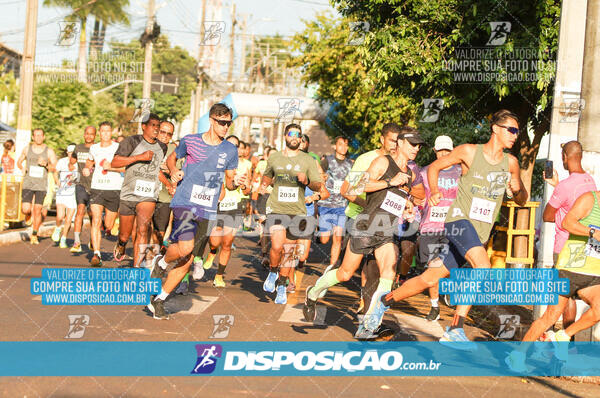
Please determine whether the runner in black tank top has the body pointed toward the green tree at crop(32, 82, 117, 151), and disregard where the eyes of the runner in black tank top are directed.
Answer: no

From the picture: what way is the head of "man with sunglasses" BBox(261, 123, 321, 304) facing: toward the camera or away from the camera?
toward the camera

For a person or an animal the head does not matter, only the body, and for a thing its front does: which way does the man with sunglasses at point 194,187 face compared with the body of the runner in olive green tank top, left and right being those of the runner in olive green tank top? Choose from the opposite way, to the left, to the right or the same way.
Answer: the same way

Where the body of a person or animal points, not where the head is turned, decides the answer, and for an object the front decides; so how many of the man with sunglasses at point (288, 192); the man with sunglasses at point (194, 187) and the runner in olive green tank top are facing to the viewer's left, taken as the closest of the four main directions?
0

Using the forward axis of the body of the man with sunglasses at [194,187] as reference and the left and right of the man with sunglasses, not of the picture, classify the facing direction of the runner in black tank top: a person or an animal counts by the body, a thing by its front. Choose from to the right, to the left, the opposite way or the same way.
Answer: the same way

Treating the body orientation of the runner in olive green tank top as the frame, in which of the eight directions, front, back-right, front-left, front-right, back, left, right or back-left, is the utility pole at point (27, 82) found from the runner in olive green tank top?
back

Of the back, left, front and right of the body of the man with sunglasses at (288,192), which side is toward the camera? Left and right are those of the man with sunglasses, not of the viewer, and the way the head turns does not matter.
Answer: front

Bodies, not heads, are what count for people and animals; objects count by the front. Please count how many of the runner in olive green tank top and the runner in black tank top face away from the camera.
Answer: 0

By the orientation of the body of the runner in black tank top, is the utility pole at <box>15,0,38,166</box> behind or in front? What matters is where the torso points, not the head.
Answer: behind

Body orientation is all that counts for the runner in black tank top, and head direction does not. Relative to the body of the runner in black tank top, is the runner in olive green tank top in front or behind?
in front

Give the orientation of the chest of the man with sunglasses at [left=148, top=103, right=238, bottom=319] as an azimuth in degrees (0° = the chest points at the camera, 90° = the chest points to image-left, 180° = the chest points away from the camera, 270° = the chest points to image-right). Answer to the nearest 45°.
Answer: approximately 315°
